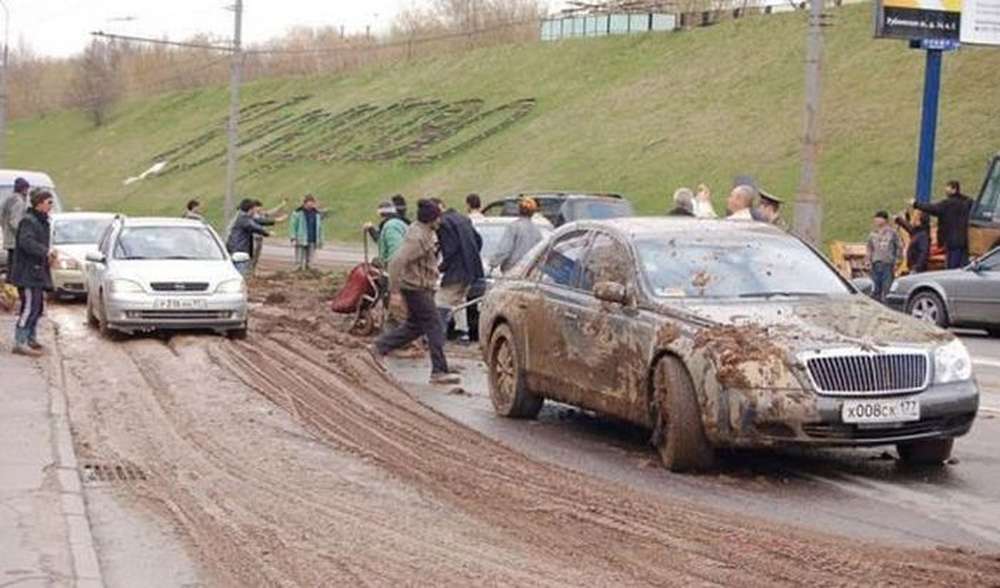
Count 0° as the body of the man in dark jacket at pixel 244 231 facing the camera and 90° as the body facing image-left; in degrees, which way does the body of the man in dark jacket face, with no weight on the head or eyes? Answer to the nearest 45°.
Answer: approximately 270°

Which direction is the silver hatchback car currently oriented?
toward the camera

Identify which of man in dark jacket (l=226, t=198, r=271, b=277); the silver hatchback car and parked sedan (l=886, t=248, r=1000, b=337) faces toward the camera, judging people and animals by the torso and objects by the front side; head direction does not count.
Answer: the silver hatchback car

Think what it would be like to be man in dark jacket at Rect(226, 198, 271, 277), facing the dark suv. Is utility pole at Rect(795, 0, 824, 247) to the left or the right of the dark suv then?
right

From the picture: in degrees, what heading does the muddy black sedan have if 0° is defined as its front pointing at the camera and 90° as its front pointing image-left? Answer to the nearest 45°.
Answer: approximately 315°

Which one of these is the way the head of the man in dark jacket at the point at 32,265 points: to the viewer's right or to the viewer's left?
to the viewer's right

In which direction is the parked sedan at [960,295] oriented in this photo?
to the viewer's left
